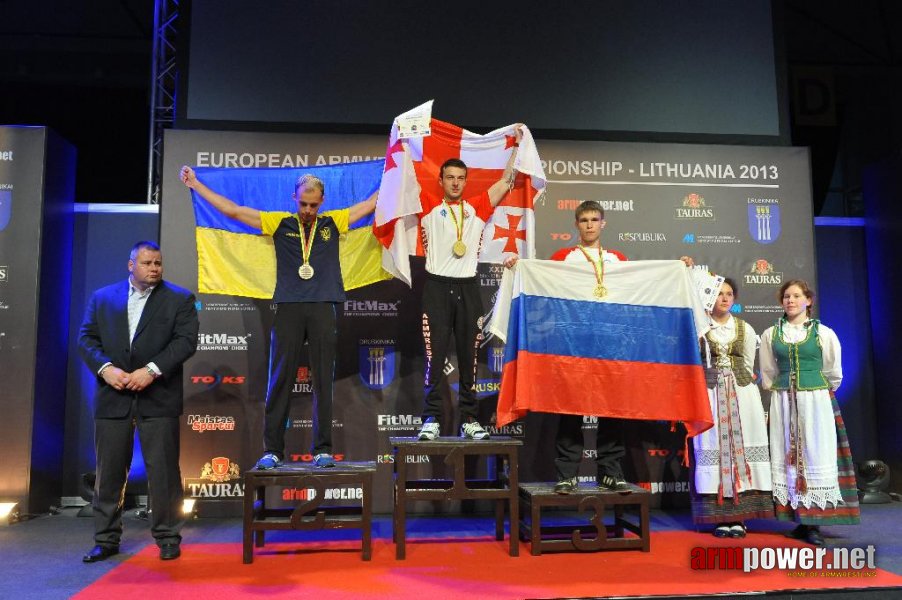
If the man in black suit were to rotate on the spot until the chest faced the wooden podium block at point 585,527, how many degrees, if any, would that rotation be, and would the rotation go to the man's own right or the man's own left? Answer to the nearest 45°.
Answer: approximately 90° to the man's own left

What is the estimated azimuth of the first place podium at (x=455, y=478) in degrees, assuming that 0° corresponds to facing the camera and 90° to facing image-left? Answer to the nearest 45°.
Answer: approximately 0°

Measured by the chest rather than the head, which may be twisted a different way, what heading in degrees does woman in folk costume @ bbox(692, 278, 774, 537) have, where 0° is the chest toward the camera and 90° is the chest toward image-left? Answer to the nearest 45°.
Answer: approximately 0°

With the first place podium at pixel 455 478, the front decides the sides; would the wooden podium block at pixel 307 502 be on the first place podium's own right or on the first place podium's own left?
on the first place podium's own right

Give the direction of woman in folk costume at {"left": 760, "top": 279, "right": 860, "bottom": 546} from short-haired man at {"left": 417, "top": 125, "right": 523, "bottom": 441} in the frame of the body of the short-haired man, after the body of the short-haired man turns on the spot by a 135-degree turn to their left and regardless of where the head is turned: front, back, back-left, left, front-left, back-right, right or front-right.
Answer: front-right
